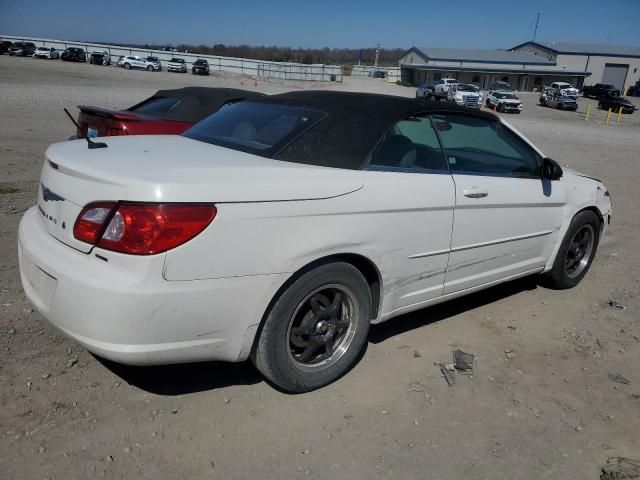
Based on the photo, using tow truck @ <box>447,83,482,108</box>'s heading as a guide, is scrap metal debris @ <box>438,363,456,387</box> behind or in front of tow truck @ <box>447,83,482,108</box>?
in front

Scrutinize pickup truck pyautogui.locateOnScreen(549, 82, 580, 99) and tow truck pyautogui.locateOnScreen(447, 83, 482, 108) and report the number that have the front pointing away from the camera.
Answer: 0

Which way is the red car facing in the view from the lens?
facing away from the viewer and to the right of the viewer

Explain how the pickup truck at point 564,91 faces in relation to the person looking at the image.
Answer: facing the viewer and to the right of the viewer

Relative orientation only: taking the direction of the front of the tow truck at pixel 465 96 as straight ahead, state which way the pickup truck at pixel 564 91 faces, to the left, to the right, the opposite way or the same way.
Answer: the same way

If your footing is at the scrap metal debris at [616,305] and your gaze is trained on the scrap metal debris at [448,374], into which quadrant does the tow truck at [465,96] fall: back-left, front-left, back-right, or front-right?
back-right

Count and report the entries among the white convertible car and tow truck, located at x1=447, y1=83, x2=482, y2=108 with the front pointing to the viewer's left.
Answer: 0

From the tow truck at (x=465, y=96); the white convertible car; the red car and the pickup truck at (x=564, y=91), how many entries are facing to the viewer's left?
0

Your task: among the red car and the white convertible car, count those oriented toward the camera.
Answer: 0

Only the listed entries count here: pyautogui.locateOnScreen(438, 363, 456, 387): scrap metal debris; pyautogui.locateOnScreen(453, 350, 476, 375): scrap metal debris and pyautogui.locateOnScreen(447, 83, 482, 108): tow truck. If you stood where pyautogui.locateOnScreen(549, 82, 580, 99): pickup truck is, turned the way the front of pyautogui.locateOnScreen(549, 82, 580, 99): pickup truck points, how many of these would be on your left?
0

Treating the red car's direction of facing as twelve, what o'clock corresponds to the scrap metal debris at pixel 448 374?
The scrap metal debris is roughly at 4 o'clock from the red car.

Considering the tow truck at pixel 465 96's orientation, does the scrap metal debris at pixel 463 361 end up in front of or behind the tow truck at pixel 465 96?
in front

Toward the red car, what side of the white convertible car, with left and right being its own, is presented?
left

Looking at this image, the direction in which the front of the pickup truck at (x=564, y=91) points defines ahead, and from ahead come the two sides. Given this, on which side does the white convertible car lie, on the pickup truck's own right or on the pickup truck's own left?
on the pickup truck's own right

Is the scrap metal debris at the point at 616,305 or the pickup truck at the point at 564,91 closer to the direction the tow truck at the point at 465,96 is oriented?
the scrap metal debris

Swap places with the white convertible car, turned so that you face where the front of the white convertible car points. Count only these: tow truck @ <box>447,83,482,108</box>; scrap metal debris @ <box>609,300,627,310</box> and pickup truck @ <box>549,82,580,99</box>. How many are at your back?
0

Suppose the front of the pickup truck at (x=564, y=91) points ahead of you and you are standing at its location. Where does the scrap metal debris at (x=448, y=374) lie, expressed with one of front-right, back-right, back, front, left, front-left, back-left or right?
front-right

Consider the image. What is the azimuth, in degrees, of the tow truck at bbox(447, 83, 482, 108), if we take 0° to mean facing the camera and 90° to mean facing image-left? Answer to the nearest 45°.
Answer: approximately 315°

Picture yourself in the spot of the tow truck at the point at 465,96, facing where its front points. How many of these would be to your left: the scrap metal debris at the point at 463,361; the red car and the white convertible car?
0

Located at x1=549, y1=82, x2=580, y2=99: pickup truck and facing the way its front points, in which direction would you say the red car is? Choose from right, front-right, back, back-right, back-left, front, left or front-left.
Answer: front-right
